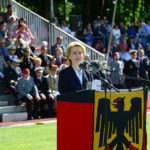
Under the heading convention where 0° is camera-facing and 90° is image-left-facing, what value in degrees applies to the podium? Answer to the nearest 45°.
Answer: approximately 315°

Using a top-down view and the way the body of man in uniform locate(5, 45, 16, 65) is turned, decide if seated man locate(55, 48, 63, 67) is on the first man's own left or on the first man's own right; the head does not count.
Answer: on the first man's own left

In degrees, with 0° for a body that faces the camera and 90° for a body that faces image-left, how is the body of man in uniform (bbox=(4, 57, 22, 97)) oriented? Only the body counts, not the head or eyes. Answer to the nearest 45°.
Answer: approximately 315°

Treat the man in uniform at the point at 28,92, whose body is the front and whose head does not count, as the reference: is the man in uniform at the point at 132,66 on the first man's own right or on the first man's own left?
on the first man's own left

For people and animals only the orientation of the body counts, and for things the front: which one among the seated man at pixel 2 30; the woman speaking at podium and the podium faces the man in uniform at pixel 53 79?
the seated man

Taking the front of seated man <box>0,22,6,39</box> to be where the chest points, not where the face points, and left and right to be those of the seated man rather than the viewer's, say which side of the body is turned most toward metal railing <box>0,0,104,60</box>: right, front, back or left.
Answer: left

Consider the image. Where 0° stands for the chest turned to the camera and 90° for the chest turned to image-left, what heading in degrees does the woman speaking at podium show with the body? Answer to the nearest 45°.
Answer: approximately 315°

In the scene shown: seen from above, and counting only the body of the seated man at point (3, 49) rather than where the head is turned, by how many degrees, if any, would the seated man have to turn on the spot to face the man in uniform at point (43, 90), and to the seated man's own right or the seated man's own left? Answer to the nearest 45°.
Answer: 0° — they already face them

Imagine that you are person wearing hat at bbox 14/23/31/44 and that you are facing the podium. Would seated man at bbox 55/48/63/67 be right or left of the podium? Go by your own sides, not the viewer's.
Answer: left
